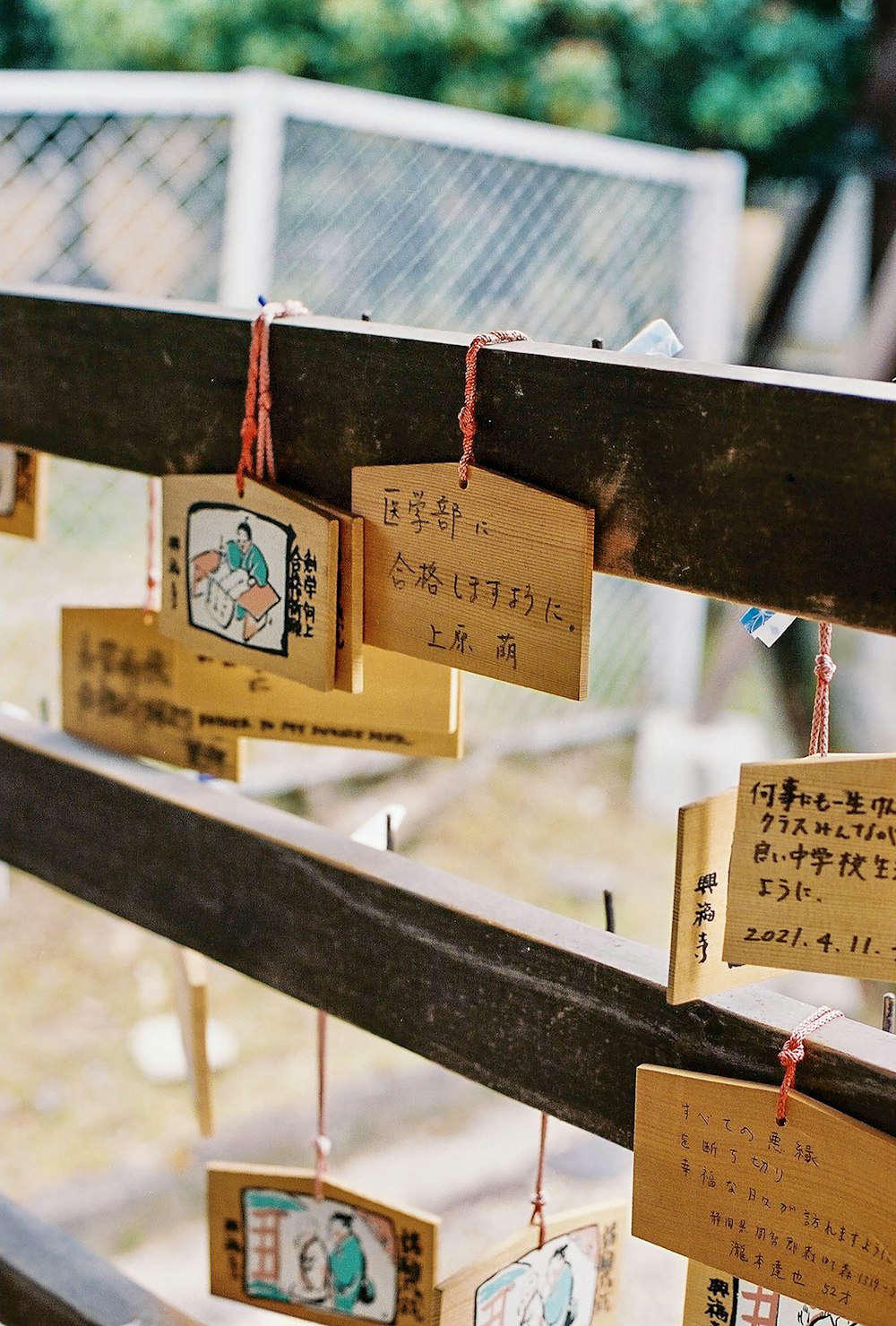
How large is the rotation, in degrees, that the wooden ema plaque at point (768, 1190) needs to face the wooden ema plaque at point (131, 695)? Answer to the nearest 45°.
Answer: approximately 90° to its right

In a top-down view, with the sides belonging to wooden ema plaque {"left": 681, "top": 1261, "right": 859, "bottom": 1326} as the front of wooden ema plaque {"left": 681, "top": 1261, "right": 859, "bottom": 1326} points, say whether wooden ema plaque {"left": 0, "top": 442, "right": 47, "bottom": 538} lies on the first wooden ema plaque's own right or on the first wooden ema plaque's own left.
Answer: on the first wooden ema plaque's own right

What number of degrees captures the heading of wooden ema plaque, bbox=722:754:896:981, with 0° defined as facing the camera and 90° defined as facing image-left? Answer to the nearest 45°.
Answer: approximately 0°

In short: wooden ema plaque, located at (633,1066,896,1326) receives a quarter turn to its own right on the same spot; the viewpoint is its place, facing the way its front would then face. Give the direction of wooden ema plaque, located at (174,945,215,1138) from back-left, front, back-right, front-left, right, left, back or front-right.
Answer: front

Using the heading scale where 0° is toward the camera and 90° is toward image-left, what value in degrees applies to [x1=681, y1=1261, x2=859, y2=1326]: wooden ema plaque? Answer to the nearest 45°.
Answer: approximately 0°

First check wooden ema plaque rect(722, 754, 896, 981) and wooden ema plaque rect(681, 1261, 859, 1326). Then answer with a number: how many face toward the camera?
2

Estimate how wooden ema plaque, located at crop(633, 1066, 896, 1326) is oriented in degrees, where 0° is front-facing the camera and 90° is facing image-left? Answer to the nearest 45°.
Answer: approximately 45°

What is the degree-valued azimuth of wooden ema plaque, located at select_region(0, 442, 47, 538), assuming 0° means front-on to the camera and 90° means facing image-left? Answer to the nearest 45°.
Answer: approximately 45°
